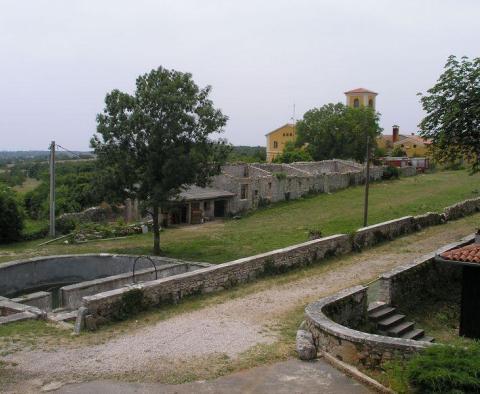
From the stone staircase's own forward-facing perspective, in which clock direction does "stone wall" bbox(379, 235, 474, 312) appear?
The stone wall is roughly at 8 o'clock from the stone staircase.

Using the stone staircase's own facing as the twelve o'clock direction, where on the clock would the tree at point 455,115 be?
The tree is roughly at 8 o'clock from the stone staircase.

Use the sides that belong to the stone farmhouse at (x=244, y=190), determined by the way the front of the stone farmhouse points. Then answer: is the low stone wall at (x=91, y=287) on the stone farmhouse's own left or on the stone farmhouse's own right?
on the stone farmhouse's own right

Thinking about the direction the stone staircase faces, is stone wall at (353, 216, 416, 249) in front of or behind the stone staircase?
behind

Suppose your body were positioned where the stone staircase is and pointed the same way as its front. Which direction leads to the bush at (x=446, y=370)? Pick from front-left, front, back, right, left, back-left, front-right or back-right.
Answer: front-right

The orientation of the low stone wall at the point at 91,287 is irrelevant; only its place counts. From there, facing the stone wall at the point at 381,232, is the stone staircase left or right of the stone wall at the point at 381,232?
right

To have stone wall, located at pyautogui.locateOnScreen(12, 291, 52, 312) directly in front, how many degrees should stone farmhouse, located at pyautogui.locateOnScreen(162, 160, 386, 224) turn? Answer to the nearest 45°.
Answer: approximately 45° to its right

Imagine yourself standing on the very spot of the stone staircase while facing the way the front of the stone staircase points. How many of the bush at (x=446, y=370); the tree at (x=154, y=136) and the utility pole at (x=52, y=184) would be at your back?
2

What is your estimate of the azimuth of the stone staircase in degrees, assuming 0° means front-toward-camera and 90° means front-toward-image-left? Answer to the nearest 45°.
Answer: approximately 315°

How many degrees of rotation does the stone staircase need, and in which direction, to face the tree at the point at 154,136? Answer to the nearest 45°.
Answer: approximately 180°

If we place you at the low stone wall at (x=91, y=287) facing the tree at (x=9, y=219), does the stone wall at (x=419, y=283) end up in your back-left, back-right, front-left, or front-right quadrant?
back-right

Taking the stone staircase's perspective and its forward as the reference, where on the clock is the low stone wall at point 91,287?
The low stone wall is roughly at 5 o'clock from the stone staircase.

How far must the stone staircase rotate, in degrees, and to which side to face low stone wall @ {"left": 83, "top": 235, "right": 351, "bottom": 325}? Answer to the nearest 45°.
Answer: approximately 135° to its right
